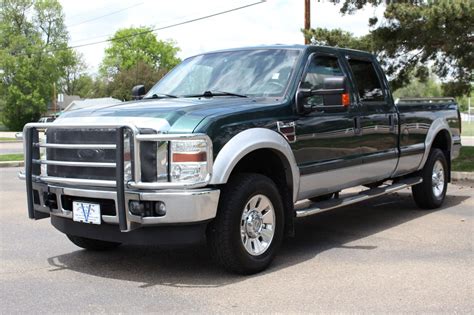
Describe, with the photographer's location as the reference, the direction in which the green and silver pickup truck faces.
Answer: facing the viewer and to the left of the viewer

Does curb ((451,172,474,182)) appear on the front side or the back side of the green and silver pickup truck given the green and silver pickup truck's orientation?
on the back side
